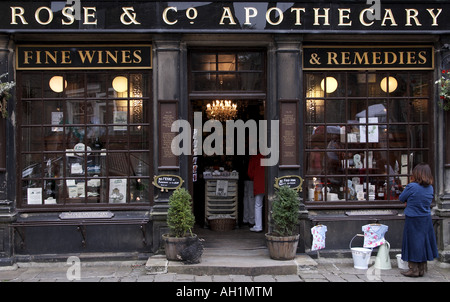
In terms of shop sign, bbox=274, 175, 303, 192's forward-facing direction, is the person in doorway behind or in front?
behind

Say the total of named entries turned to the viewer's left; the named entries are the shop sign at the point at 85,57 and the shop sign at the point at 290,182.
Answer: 0

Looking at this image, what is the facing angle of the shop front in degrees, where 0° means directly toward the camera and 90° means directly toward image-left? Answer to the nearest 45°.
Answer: approximately 0°

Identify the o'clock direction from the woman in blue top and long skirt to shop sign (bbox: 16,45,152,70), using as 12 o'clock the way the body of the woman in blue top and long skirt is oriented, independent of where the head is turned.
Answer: The shop sign is roughly at 10 o'clock from the woman in blue top and long skirt.

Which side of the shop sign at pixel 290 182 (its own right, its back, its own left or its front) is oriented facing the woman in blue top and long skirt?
left

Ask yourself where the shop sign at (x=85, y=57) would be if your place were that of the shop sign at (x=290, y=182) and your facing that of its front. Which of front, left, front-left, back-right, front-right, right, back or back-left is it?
right

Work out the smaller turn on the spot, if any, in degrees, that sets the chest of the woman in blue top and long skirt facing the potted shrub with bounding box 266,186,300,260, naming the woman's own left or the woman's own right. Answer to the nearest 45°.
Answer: approximately 45° to the woman's own left

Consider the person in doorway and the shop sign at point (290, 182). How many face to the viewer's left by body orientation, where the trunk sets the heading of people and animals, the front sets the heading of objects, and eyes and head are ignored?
1

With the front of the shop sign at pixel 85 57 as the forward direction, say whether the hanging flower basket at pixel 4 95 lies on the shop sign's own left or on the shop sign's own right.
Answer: on the shop sign's own right

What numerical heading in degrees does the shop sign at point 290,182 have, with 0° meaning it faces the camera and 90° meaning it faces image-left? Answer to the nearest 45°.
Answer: approximately 0°
